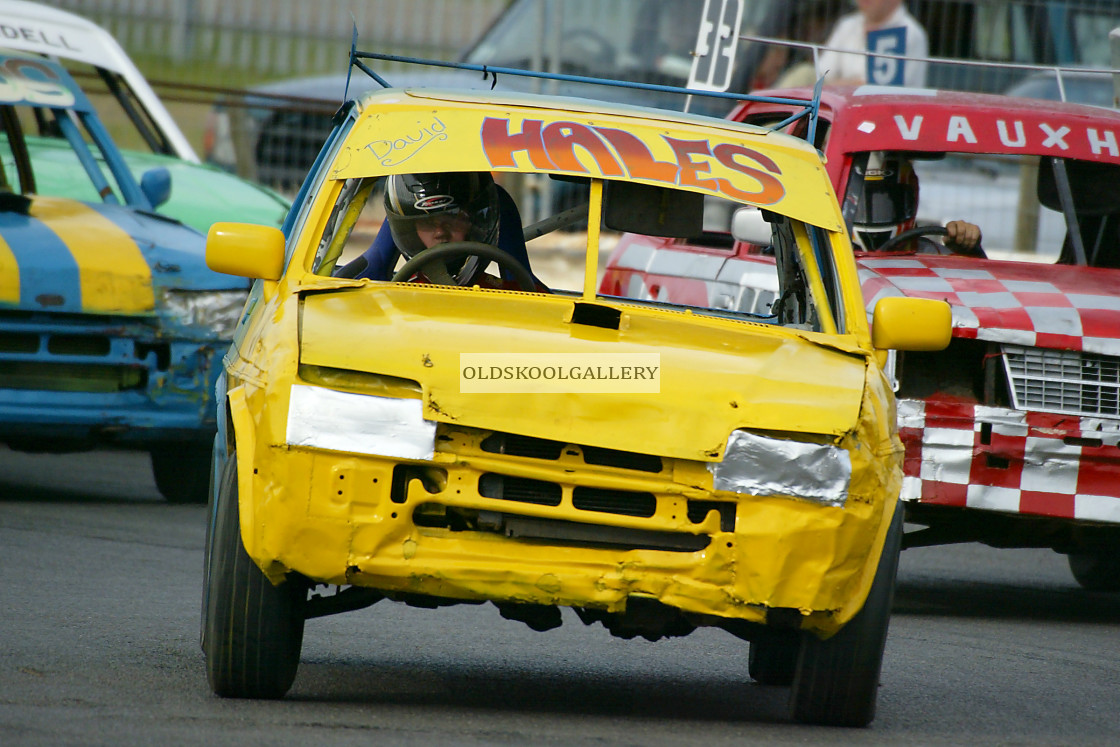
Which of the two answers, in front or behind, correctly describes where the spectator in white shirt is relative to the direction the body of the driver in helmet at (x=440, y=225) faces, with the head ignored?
behind

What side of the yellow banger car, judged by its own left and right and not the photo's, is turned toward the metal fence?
back

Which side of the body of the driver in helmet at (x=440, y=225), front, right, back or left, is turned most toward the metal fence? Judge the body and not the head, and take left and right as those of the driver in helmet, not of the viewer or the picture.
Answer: back

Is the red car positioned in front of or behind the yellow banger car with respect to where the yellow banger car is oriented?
behind

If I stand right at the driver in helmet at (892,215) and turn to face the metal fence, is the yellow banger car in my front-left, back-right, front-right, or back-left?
back-left

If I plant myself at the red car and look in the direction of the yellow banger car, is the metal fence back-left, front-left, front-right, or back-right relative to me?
back-right

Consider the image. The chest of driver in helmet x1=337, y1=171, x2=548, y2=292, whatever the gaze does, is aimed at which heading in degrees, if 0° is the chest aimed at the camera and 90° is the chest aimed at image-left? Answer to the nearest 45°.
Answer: approximately 0°
